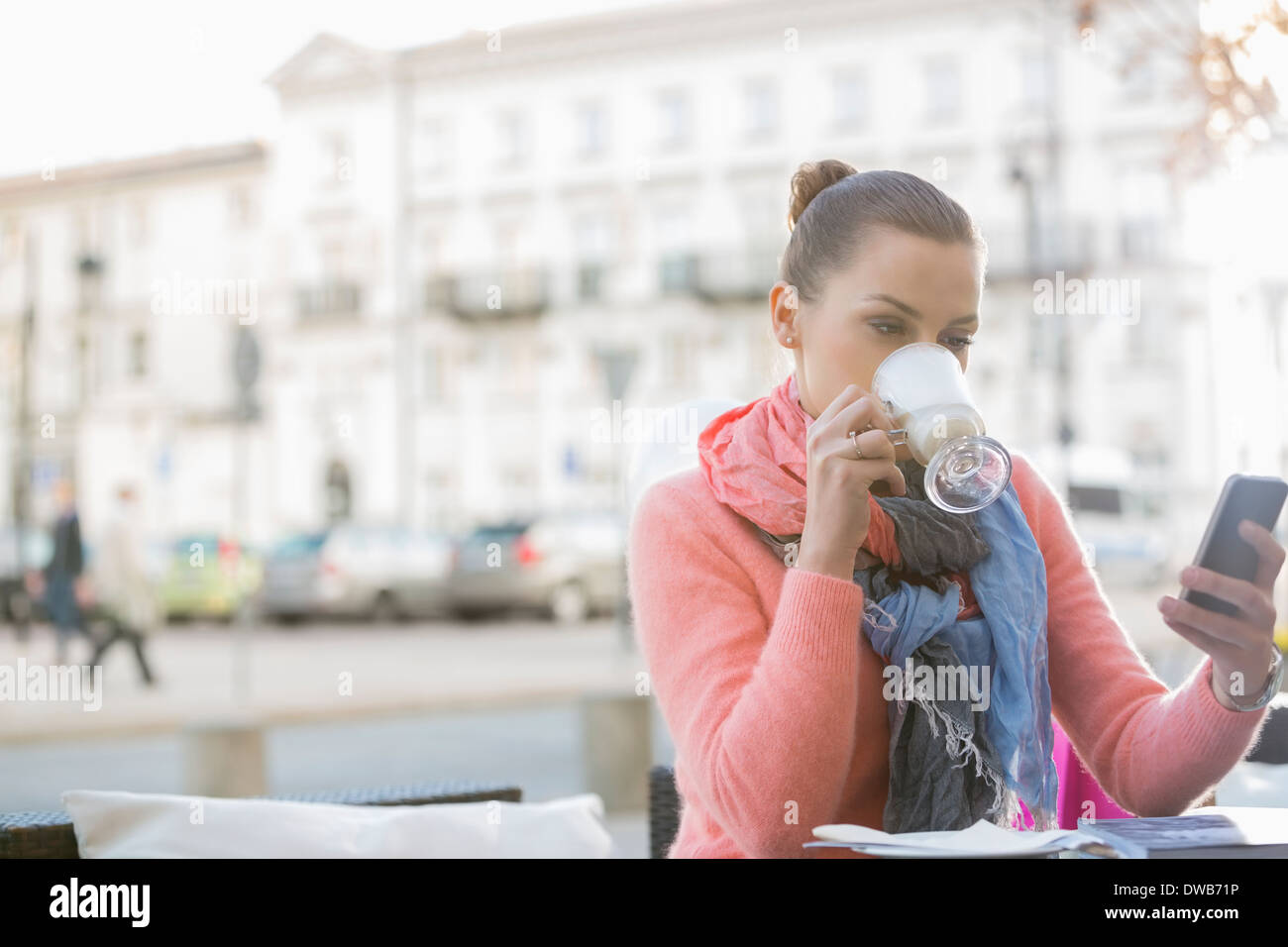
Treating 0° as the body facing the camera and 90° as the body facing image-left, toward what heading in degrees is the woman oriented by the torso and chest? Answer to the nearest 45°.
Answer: approximately 315°

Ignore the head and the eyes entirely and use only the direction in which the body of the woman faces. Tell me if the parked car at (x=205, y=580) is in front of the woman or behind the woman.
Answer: behind

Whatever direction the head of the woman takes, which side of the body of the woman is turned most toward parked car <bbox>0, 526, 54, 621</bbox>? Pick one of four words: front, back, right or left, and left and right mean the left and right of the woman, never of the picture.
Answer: back

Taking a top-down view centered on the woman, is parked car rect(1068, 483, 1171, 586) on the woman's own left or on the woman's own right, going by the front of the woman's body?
on the woman's own left

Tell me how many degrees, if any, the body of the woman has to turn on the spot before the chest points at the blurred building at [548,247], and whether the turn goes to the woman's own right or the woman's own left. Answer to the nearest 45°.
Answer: approximately 135° to the woman's own left

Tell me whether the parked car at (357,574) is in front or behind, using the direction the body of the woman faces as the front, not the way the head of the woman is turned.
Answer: behind
